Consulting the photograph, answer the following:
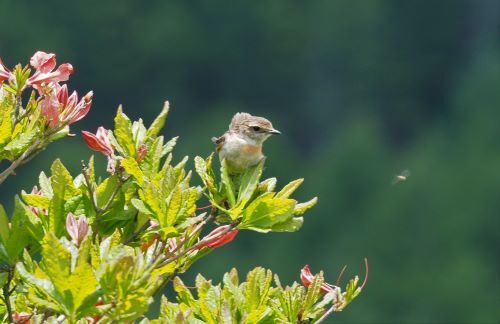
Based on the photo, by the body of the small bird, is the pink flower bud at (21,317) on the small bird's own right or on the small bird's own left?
on the small bird's own right

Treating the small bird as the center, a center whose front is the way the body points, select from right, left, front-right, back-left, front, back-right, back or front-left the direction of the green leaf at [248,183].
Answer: front-right

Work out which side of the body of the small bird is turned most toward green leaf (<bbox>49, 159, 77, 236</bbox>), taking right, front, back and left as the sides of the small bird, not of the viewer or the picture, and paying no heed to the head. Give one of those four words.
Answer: right

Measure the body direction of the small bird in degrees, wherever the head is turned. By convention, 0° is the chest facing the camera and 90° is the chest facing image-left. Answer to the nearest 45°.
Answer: approximately 315°

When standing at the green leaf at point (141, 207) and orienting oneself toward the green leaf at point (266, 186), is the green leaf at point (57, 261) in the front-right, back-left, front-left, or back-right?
back-right

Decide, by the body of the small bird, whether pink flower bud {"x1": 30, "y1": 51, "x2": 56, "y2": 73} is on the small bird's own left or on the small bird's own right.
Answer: on the small bird's own right
